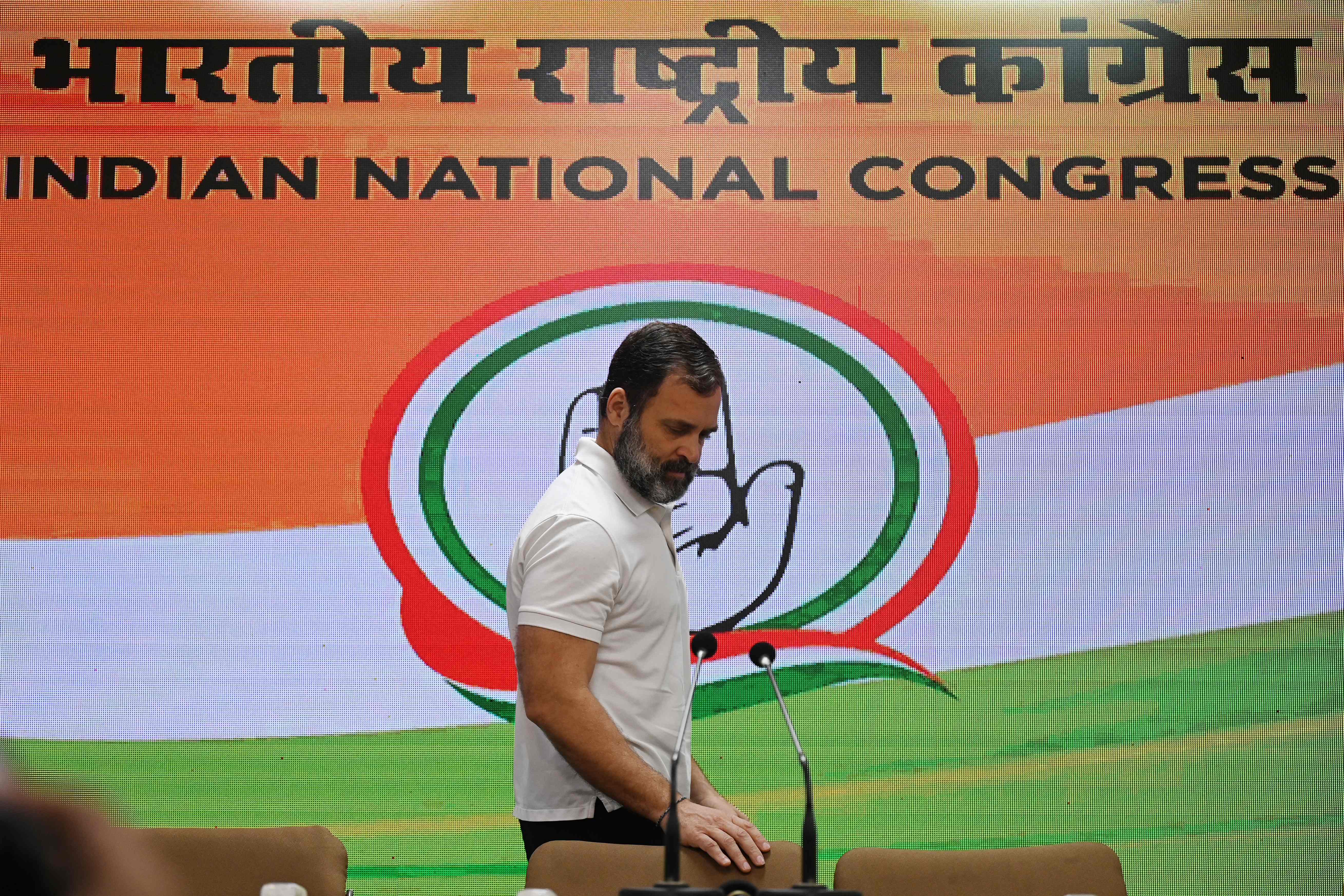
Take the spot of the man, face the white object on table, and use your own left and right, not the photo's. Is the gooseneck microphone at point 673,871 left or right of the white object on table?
left

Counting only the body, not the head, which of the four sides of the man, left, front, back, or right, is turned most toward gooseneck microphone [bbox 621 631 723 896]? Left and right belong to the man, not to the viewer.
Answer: right

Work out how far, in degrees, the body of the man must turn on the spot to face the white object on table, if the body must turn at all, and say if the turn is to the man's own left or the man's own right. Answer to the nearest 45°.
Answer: approximately 135° to the man's own right

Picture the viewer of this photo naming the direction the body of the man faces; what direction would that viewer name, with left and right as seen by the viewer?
facing to the right of the viewer

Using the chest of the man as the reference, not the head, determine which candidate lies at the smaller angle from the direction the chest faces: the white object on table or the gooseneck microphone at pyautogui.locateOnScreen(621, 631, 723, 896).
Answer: the gooseneck microphone

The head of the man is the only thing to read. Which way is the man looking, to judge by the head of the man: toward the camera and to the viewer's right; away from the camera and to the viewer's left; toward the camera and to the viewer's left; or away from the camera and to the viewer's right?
toward the camera and to the viewer's right

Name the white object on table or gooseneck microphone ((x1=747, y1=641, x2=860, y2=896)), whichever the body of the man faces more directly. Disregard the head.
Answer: the gooseneck microphone

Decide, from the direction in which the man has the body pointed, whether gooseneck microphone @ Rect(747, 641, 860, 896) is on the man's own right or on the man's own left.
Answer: on the man's own right
